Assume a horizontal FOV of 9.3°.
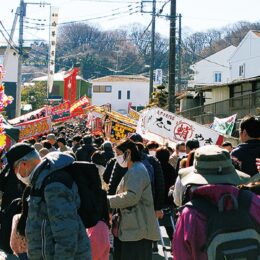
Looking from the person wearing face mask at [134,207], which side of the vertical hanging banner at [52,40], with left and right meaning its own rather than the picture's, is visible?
front

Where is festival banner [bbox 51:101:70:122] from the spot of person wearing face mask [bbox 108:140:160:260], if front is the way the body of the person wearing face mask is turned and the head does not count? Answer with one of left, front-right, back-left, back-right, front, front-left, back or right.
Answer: right

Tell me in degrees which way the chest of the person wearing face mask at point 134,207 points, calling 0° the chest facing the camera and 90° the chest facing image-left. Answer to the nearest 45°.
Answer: approximately 90°

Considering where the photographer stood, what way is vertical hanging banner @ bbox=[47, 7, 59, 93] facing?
facing the viewer

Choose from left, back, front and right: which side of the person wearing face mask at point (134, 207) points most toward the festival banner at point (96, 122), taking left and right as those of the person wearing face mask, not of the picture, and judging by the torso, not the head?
right

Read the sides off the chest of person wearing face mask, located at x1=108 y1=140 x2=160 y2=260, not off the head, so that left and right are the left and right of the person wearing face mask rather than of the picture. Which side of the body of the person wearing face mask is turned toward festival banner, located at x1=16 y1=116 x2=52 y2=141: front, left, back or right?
right

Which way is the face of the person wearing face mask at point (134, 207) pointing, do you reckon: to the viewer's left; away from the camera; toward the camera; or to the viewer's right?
to the viewer's left
